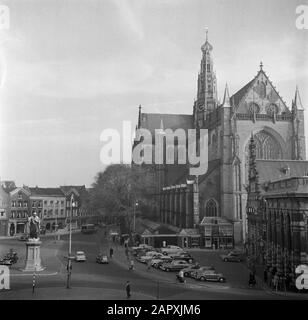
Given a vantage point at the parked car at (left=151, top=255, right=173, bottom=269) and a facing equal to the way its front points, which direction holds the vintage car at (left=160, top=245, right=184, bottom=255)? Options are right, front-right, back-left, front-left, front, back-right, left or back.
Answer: back-right

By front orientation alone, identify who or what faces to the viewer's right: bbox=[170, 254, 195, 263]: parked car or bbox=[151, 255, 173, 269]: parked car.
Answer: bbox=[170, 254, 195, 263]: parked car

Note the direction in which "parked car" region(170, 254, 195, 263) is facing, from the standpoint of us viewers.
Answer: facing to the right of the viewer

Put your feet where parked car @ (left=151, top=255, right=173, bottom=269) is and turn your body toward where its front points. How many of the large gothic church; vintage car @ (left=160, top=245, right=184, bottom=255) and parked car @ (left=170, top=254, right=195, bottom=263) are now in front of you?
0

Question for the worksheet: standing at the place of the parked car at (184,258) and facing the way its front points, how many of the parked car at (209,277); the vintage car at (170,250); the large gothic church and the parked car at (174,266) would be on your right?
2

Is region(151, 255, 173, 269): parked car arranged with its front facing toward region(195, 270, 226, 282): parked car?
no

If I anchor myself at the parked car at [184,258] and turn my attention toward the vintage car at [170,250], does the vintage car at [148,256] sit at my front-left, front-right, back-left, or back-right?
front-left

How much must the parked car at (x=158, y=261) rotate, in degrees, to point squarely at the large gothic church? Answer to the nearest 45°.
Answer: approximately 180°

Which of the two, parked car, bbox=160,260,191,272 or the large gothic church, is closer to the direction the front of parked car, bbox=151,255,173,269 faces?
the parked car

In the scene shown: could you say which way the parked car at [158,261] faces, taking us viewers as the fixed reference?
facing the viewer and to the left of the viewer

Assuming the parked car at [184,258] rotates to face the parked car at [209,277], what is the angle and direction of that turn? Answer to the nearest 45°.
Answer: approximately 90° to its right

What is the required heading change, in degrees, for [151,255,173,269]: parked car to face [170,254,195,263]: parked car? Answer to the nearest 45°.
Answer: approximately 180°
